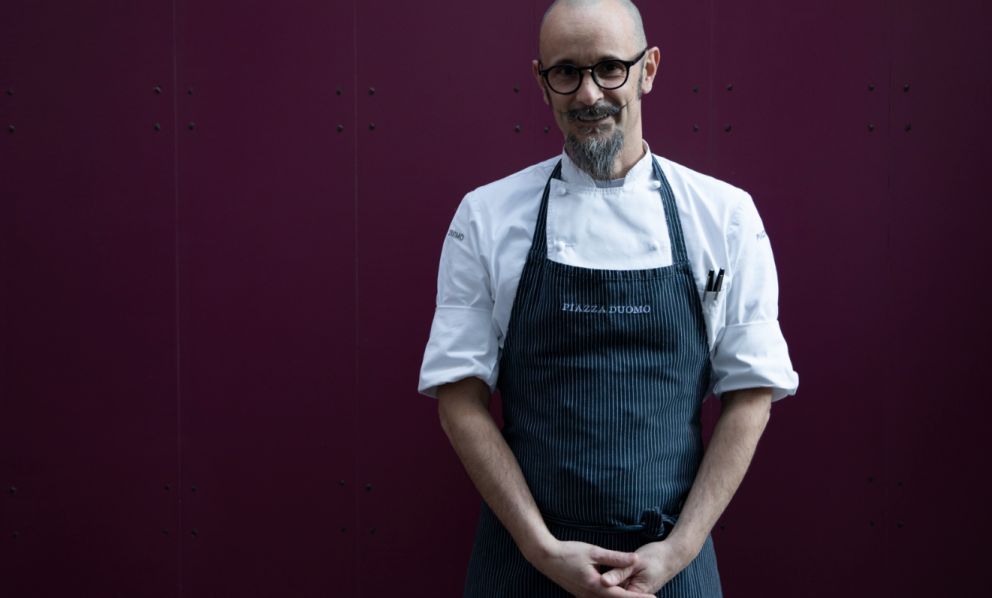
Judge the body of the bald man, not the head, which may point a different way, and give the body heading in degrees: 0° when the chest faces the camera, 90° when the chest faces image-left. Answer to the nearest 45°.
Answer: approximately 0°
